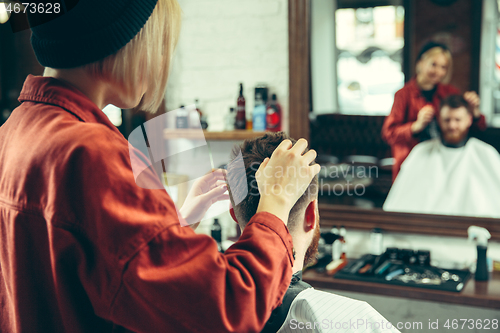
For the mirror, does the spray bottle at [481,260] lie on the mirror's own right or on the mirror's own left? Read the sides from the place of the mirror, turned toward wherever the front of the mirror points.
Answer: on the mirror's own left

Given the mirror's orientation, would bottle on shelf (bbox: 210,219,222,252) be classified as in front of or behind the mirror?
in front

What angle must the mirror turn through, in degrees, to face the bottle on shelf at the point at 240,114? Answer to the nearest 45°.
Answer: approximately 45° to its right

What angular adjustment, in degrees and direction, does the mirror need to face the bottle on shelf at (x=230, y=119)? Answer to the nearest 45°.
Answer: approximately 45° to its right

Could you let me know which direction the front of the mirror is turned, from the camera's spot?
facing the viewer and to the left of the viewer
